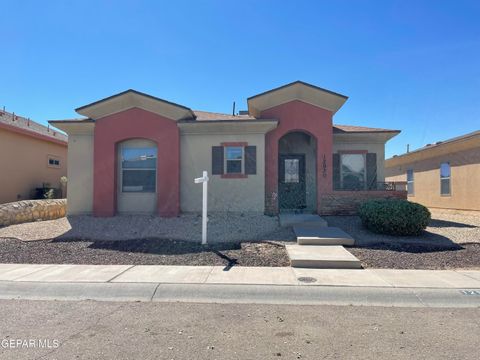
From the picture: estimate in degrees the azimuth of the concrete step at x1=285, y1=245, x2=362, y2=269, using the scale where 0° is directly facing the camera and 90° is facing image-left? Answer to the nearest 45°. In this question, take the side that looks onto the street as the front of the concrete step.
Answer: approximately 0°

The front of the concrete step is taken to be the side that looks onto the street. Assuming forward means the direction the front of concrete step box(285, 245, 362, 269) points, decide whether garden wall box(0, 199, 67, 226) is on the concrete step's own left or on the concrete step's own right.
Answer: on the concrete step's own right

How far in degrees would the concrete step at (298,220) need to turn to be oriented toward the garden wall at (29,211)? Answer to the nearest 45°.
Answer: approximately 90° to its right

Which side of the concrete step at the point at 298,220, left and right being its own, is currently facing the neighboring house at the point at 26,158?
right

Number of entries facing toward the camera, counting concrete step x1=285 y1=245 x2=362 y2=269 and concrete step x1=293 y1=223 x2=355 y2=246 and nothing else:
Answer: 2

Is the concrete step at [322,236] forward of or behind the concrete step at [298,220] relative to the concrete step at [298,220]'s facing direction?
forward

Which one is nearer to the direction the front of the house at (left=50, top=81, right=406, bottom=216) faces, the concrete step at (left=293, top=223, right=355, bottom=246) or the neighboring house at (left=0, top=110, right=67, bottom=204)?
the concrete step

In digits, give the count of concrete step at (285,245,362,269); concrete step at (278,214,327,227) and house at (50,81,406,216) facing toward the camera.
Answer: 3

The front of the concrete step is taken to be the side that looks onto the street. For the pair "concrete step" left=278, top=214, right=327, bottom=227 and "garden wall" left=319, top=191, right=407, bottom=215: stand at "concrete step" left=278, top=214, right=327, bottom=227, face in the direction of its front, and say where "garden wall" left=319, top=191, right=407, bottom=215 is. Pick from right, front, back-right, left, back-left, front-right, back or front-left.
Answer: back-left

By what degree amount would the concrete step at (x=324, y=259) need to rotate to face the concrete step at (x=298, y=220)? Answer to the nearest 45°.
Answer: approximately 180°

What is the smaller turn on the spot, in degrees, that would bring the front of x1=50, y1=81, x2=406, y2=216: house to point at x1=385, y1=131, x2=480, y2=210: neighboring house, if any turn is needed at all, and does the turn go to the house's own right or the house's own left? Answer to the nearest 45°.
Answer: approximately 90° to the house's own left
